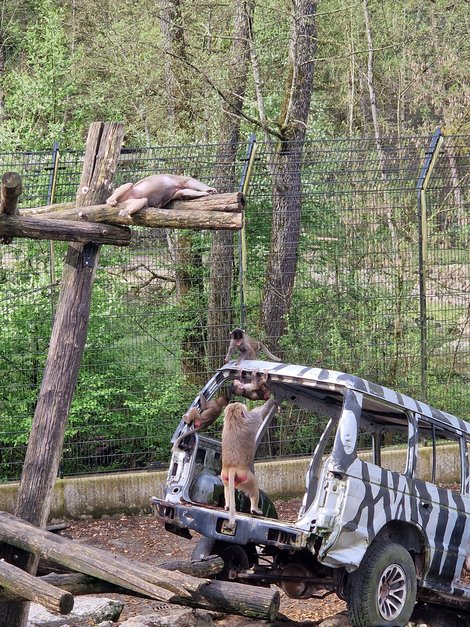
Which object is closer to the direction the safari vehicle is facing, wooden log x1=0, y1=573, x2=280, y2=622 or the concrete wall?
the concrete wall

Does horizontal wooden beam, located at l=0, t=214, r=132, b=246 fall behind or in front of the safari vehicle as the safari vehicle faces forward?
behind

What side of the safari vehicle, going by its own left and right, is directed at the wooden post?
back

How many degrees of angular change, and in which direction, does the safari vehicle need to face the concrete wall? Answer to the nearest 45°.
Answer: approximately 90° to its left

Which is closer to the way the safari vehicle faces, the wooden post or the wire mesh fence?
the wire mesh fence

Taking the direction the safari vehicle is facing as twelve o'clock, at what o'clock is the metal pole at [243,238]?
The metal pole is roughly at 10 o'clock from the safari vehicle.

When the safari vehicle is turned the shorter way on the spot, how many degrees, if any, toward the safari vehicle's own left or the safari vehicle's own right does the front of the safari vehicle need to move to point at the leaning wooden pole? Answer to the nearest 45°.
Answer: approximately 135° to the safari vehicle's own left

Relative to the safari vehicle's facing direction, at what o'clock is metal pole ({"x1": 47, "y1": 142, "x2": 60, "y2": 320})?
The metal pole is roughly at 9 o'clock from the safari vehicle.

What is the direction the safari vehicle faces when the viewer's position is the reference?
facing away from the viewer and to the right of the viewer

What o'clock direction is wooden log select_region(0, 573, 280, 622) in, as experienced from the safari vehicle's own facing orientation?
The wooden log is roughly at 6 o'clock from the safari vehicle.

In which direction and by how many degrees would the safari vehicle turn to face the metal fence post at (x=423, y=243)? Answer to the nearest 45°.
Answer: approximately 45° to its left
